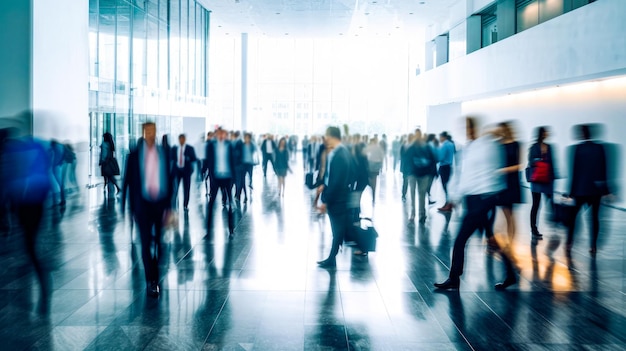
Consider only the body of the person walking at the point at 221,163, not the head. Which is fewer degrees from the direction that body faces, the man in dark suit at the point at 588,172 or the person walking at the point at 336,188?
the person walking

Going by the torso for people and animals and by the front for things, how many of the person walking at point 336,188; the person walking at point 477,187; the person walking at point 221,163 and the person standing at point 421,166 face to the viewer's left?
2

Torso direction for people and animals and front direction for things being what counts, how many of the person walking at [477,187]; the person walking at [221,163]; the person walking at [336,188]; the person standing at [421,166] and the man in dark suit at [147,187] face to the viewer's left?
2

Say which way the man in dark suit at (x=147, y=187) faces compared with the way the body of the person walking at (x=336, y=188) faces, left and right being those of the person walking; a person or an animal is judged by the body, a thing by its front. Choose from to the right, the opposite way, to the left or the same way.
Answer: to the left

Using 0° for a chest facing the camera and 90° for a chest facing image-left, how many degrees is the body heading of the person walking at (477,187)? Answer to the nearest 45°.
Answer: approximately 90°

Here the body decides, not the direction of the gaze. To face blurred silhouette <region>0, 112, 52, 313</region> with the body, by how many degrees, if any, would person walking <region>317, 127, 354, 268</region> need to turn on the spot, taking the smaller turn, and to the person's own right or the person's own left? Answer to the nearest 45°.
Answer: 0° — they already face them

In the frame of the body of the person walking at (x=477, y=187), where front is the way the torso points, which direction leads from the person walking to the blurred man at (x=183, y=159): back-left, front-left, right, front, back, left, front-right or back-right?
front-right

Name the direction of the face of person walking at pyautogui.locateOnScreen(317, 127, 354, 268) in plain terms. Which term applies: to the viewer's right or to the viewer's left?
to the viewer's left

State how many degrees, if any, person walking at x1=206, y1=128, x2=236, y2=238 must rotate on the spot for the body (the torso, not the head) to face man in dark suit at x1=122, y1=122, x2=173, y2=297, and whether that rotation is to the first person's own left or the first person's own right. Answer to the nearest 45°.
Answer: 0° — they already face them

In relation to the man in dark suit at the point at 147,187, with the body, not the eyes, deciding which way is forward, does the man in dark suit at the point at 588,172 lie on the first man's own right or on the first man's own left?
on the first man's own left

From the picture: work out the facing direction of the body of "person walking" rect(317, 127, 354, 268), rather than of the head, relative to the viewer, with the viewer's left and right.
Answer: facing to the left of the viewer

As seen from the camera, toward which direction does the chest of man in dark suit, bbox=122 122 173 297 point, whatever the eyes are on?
toward the camera
